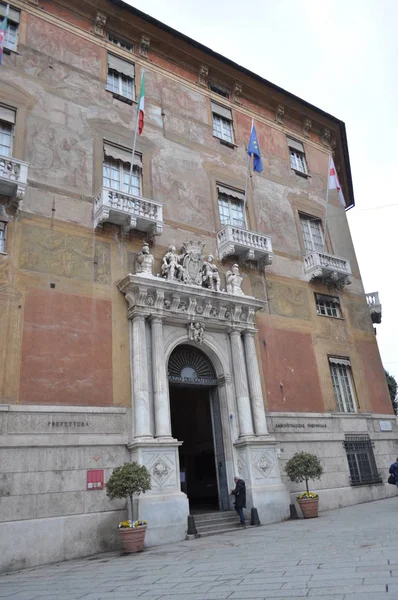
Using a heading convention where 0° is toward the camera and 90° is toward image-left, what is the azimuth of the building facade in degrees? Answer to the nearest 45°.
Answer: approximately 315°
